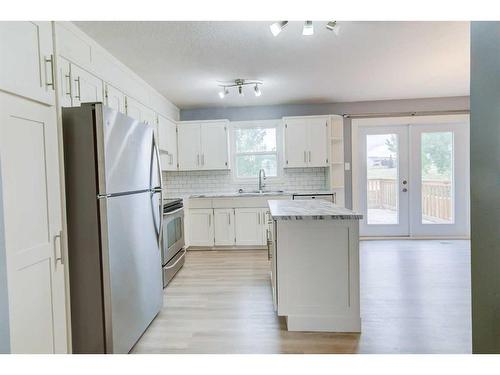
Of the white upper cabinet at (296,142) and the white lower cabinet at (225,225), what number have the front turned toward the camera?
2

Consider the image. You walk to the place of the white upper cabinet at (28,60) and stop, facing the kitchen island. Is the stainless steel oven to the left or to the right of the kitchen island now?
left

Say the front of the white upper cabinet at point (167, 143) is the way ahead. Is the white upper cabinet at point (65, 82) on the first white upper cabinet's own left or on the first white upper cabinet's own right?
on the first white upper cabinet's own right

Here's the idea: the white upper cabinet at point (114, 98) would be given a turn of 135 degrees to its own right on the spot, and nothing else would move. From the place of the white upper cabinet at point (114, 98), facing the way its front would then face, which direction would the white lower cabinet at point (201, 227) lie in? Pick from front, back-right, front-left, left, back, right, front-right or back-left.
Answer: back-right

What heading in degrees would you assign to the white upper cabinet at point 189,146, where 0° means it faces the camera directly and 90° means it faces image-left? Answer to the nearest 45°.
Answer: approximately 0°

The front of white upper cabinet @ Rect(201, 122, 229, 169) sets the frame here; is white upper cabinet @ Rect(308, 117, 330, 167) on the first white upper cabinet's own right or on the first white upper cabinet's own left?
on the first white upper cabinet's own left

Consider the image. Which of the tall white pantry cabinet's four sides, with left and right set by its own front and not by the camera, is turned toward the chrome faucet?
left
